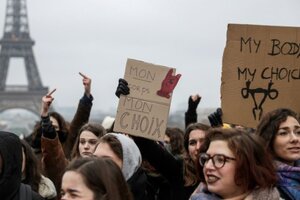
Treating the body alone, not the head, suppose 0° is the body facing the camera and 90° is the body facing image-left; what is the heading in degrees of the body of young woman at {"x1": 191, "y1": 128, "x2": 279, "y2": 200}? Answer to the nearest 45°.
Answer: approximately 45°

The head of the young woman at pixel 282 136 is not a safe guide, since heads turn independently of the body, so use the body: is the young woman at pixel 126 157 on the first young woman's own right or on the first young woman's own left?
on the first young woman's own right

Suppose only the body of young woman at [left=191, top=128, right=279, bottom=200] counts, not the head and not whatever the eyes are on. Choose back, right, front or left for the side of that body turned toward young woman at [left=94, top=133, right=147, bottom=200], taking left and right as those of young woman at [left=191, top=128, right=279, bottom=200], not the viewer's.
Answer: right

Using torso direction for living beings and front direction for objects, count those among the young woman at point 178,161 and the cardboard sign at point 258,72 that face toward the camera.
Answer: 2

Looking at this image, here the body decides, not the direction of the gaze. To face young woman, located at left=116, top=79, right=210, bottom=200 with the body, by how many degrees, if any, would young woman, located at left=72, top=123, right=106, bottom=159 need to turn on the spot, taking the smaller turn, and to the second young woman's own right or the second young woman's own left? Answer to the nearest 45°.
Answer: approximately 45° to the second young woman's own left

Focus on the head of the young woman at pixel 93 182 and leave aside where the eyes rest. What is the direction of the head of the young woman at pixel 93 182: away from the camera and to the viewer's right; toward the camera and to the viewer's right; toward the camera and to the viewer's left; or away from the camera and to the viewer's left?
toward the camera and to the viewer's left

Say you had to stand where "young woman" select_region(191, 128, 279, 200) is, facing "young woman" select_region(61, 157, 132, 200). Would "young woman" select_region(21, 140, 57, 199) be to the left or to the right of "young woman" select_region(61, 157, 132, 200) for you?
right

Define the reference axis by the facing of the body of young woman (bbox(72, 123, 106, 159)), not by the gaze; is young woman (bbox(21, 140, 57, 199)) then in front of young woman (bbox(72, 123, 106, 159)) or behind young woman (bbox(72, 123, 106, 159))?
in front
